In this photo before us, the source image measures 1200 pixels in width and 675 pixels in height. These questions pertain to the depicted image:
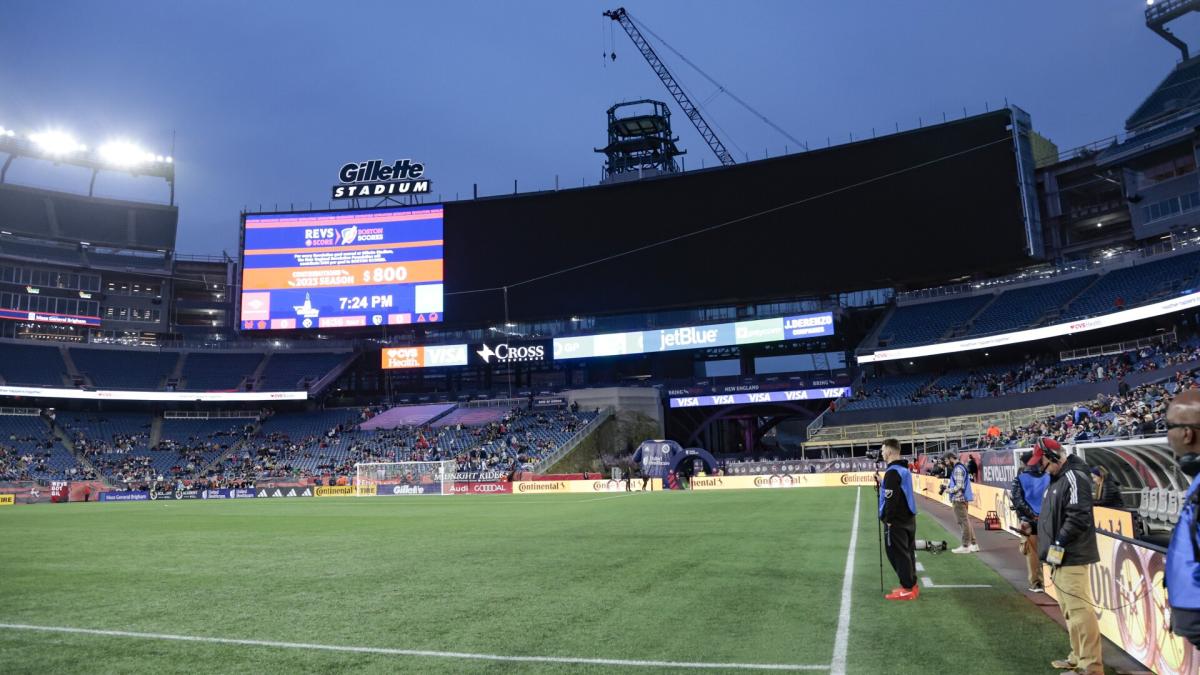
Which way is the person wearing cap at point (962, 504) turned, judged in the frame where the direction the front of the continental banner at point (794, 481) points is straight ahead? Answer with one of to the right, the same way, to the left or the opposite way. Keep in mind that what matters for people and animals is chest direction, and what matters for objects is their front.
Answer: to the right

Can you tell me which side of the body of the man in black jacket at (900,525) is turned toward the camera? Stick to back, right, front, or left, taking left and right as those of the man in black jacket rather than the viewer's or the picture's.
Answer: left

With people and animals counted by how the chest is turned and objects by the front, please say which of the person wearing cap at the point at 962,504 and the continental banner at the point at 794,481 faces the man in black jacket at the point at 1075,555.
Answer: the continental banner

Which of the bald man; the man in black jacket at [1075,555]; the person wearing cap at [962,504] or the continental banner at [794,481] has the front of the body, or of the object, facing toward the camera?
the continental banner

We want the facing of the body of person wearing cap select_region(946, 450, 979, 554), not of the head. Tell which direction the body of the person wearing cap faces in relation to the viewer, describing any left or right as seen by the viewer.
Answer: facing to the left of the viewer

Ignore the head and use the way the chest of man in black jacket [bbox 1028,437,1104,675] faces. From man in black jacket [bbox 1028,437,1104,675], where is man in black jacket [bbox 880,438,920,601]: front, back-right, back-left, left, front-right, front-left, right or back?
front-right

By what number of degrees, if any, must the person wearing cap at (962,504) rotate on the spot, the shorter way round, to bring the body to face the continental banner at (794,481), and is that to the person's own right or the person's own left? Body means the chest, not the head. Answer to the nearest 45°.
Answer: approximately 90° to the person's own right

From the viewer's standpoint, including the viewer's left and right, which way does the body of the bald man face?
facing to the left of the viewer

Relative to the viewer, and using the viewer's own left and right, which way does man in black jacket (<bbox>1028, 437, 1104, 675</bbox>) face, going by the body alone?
facing to the left of the viewer

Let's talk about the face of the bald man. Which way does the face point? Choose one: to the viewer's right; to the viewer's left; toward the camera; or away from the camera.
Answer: to the viewer's left

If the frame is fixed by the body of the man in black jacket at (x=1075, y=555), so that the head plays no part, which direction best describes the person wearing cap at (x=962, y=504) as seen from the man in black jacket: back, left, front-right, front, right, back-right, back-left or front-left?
right

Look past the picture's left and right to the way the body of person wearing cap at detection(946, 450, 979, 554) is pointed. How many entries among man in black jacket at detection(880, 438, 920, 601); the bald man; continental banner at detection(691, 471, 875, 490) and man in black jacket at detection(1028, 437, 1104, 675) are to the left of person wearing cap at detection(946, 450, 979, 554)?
3

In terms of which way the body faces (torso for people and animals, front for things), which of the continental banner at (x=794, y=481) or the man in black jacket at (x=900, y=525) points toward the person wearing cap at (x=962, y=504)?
the continental banner

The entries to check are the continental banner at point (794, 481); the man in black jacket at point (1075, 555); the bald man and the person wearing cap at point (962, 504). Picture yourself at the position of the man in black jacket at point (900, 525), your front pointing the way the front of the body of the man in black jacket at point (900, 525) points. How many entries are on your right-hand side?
2
